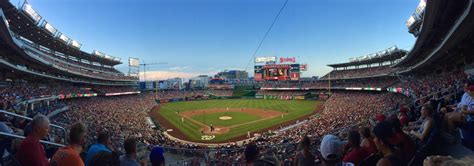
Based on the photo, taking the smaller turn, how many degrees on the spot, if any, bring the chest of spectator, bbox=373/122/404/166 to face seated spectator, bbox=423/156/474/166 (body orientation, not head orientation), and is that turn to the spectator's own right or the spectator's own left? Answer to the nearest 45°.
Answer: approximately 180°

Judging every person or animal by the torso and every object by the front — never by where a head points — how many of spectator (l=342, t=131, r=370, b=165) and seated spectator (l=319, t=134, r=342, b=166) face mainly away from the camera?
2

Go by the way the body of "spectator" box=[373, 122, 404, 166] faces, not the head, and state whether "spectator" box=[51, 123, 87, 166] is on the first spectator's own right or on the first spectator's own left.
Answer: on the first spectator's own left

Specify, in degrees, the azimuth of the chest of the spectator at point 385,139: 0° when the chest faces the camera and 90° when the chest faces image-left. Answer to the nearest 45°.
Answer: approximately 135°

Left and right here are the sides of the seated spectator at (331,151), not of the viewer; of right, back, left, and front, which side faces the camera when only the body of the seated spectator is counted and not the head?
back

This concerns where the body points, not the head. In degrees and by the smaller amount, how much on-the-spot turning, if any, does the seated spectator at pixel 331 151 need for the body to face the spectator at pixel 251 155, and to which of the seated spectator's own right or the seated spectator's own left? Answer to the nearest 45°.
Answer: approximately 135° to the seated spectator's own left

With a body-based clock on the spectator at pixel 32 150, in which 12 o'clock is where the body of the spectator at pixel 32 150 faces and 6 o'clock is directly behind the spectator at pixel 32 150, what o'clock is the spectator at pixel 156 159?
the spectator at pixel 156 159 is roughly at 2 o'clock from the spectator at pixel 32 150.

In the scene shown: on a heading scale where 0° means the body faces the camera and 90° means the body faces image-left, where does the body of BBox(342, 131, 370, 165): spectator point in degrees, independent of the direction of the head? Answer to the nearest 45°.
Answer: approximately 180°
